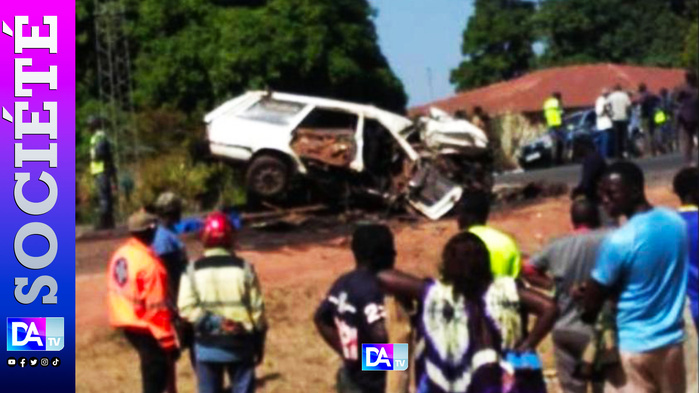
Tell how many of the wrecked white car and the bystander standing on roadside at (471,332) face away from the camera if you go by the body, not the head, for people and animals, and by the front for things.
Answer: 1

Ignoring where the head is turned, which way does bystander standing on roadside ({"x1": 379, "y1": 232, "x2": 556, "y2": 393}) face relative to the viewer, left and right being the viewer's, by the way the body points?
facing away from the viewer

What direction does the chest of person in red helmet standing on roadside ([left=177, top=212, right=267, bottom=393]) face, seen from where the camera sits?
away from the camera

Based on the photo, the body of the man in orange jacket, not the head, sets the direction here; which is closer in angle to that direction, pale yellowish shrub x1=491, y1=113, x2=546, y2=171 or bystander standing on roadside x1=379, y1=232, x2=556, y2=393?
the pale yellowish shrub

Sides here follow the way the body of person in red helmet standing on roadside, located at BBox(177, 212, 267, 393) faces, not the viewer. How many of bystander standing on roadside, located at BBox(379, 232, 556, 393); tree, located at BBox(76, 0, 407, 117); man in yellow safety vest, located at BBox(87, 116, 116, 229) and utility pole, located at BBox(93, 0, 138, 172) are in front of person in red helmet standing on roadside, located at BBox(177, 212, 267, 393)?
3

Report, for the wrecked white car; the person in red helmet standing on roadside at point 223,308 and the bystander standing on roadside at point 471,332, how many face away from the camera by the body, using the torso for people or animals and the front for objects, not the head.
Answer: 2

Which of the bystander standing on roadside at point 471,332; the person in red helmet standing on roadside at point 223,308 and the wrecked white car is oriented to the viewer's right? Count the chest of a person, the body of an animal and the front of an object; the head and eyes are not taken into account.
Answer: the wrecked white car

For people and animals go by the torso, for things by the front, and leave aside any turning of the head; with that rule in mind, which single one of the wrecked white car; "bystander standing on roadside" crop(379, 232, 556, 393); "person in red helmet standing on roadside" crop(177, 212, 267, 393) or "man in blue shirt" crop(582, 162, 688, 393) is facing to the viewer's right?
the wrecked white car

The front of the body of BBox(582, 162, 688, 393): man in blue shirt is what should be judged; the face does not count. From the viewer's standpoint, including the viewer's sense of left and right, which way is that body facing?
facing away from the viewer and to the left of the viewer

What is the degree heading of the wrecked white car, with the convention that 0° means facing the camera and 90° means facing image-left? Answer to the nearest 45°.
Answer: approximately 270°

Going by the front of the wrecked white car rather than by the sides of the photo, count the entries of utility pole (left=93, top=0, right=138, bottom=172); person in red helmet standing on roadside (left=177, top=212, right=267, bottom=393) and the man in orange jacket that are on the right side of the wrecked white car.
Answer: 2
